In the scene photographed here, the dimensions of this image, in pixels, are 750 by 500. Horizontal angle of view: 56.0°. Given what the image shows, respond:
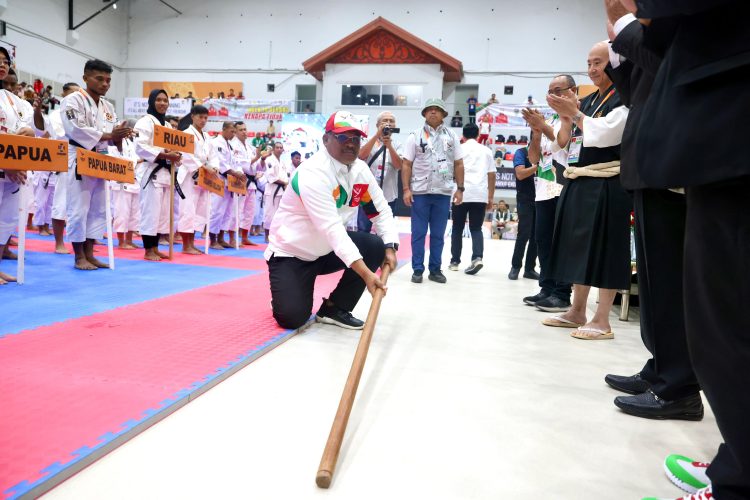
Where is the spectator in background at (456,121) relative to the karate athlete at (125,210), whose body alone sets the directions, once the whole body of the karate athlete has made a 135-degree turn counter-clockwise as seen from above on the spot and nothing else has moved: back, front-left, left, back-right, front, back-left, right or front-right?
front-right

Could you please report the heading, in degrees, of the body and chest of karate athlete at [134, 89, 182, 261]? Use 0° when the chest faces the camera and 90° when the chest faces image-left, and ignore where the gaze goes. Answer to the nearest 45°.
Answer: approximately 315°

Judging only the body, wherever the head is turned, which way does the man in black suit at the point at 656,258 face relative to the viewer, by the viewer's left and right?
facing to the left of the viewer

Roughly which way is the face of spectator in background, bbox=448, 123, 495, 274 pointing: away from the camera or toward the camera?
away from the camera

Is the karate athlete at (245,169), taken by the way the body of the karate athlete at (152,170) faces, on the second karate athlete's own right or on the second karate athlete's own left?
on the second karate athlete's own left

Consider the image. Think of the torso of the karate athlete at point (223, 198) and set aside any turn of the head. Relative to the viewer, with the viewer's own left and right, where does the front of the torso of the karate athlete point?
facing to the right of the viewer

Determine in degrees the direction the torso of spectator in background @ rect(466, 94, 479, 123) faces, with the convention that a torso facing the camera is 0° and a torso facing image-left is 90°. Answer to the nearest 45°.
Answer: approximately 0°

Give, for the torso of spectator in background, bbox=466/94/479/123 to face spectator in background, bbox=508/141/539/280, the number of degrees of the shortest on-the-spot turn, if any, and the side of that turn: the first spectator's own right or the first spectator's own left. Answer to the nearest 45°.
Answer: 0° — they already face them

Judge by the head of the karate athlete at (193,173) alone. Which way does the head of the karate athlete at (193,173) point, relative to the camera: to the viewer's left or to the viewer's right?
to the viewer's right

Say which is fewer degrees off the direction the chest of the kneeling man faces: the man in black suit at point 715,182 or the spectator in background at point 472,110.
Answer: the man in black suit

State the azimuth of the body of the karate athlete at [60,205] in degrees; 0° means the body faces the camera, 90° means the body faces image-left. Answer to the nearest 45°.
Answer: approximately 270°

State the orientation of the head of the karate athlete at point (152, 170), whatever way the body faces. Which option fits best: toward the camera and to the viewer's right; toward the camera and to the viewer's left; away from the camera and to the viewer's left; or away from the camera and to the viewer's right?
toward the camera and to the viewer's right
